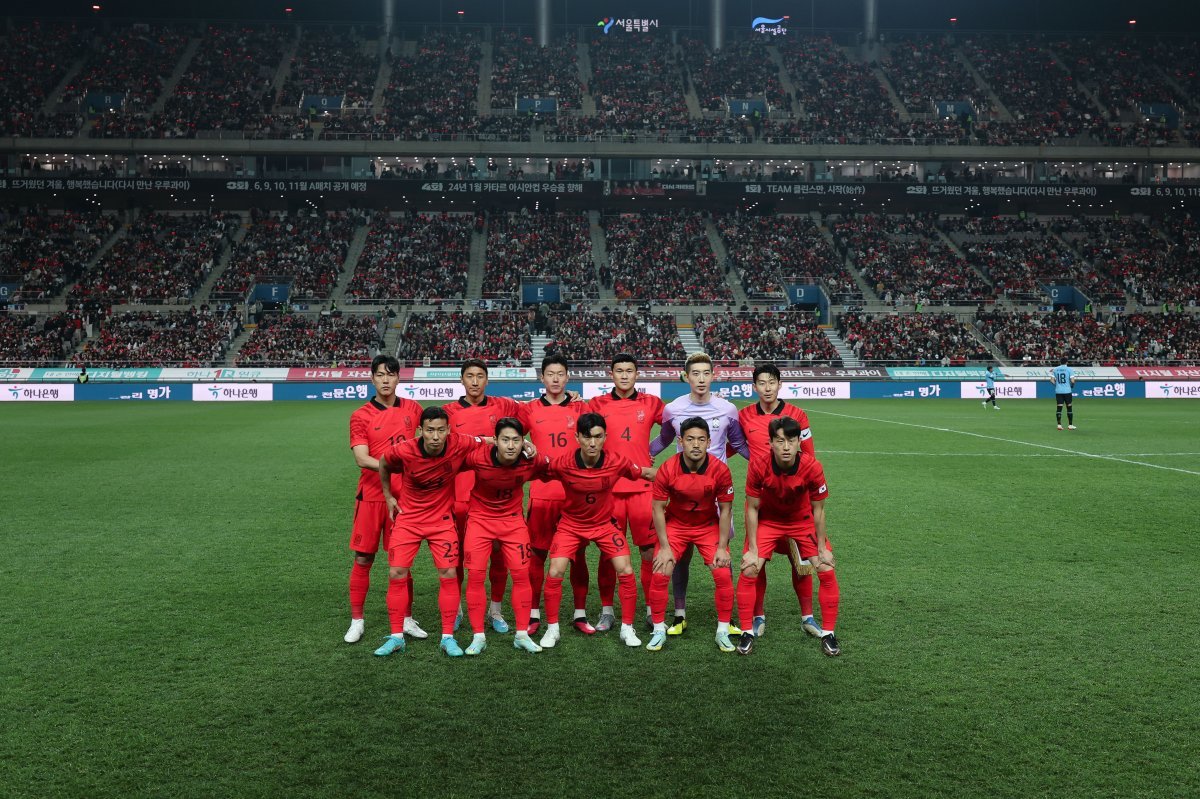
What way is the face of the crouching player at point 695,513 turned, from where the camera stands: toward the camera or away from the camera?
toward the camera

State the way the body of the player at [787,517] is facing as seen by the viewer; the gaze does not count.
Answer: toward the camera

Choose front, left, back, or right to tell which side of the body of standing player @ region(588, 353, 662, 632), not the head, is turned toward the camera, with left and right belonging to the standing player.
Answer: front

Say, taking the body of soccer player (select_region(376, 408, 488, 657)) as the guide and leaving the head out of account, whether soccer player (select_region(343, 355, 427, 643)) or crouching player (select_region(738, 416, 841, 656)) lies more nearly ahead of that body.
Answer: the crouching player

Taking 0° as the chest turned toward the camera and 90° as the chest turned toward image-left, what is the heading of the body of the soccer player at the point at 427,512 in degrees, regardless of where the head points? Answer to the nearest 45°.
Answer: approximately 0°

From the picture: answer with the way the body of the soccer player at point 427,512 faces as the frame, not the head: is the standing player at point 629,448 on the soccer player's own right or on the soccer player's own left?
on the soccer player's own left

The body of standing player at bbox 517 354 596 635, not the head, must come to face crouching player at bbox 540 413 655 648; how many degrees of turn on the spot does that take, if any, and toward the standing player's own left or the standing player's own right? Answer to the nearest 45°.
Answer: approximately 45° to the standing player's own left

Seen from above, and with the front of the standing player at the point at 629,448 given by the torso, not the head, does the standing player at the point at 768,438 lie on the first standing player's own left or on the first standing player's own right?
on the first standing player's own left

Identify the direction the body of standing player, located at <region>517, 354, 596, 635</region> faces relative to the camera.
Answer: toward the camera

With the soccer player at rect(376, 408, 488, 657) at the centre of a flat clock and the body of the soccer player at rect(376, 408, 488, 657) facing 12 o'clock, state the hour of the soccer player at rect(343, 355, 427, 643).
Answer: the soccer player at rect(343, 355, 427, 643) is roughly at 5 o'clock from the soccer player at rect(376, 408, 488, 657).

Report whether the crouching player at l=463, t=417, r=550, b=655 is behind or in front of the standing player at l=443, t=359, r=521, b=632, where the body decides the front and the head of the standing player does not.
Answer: in front

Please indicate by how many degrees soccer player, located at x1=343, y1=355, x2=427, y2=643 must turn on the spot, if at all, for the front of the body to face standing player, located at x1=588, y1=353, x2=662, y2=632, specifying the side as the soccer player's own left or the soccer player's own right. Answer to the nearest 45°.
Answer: approximately 90° to the soccer player's own left

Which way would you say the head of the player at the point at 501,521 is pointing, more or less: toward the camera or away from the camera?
toward the camera

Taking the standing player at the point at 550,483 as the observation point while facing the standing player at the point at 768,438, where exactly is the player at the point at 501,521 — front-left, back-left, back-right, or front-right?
back-right

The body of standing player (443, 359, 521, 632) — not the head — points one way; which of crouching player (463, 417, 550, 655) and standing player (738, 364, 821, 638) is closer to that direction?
the crouching player

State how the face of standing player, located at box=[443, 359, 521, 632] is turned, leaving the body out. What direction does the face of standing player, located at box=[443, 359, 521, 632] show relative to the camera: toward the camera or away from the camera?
toward the camera

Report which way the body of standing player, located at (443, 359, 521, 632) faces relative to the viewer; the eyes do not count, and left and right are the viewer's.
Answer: facing the viewer
